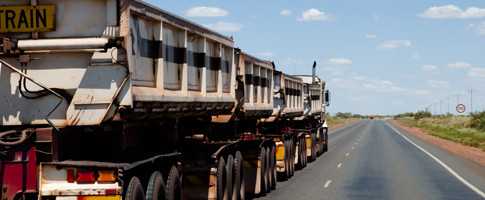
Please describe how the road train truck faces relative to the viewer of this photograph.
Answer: facing away from the viewer and to the right of the viewer
